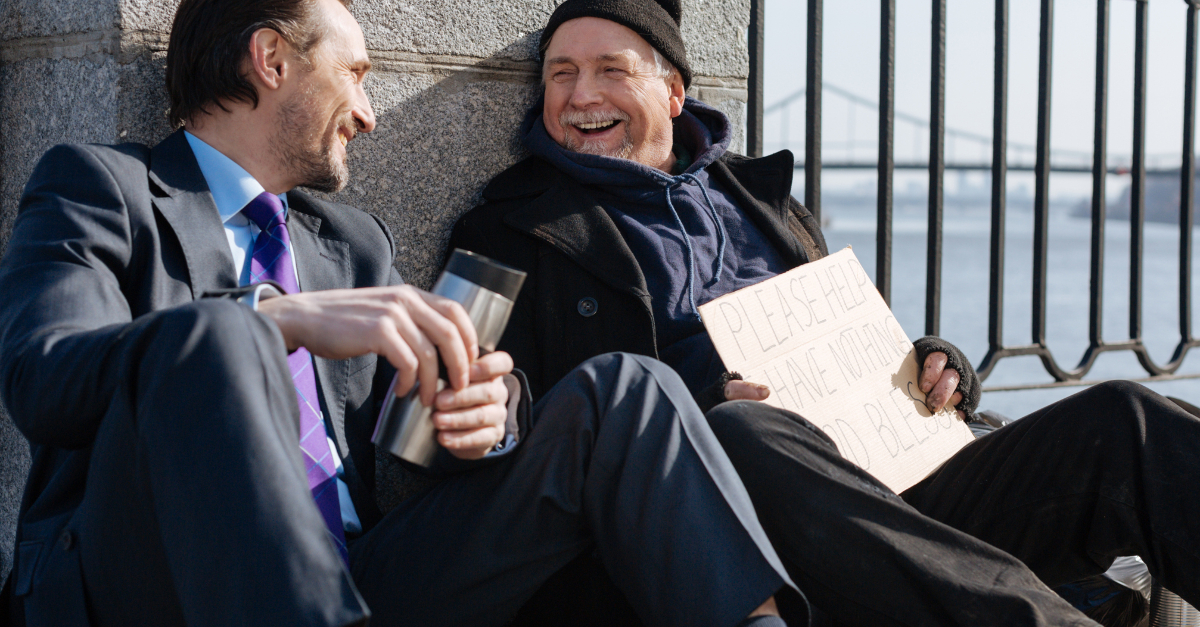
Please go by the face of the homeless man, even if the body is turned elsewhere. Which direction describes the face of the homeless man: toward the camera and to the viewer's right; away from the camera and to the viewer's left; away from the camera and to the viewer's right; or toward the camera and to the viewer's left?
toward the camera and to the viewer's left

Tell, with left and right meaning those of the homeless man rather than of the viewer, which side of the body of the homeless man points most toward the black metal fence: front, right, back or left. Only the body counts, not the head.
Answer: left

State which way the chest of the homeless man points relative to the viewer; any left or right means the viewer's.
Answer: facing the viewer and to the right of the viewer
